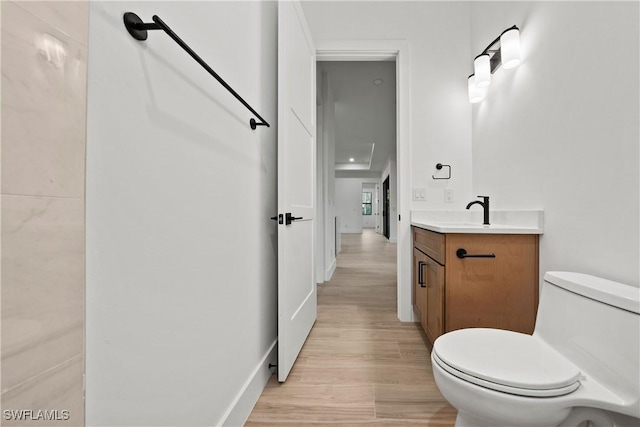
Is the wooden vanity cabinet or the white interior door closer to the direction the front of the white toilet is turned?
the white interior door

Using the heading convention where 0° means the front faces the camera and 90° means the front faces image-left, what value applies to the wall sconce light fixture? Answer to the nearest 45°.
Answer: approximately 45°

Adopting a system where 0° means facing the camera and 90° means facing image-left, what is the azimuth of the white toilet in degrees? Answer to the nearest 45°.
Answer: approximately 45°

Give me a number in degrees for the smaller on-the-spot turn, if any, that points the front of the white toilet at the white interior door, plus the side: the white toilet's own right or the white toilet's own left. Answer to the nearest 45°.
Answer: approximately 45° to the white toilet's own right

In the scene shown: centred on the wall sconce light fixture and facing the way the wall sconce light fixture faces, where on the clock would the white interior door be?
The white interior door is roughly at 12 o'clock from the wall sconce light fixture.

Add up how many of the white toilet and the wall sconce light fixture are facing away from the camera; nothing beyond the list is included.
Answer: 0
